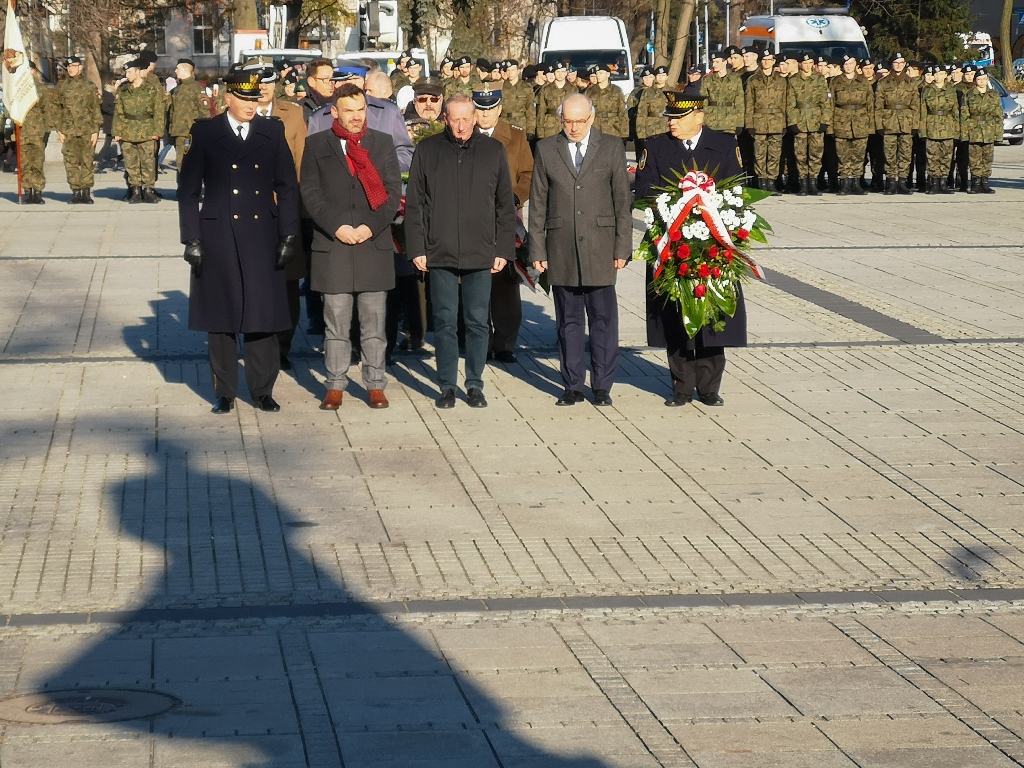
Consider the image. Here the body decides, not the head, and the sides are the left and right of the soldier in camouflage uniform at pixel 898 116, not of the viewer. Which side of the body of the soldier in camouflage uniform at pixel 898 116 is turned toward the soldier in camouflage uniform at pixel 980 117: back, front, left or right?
left

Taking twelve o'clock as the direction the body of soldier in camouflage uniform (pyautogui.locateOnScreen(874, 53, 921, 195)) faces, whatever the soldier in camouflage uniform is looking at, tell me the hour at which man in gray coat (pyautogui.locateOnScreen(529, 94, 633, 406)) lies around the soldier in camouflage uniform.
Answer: The man in gray coat is roughly at 12 o'clock from the soldier in camouflage uniform.

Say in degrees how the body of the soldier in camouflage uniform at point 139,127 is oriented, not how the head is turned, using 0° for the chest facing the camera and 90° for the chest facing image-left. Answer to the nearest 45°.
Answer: approximately 0°

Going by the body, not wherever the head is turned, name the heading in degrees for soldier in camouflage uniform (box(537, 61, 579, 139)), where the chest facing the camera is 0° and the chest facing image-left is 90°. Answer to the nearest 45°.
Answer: approximately 0°

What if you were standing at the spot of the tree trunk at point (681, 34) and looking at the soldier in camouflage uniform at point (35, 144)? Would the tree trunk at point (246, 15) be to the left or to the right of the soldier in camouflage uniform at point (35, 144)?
right

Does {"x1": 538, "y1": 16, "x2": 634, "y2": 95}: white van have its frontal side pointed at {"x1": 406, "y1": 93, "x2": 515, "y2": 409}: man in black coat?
yes

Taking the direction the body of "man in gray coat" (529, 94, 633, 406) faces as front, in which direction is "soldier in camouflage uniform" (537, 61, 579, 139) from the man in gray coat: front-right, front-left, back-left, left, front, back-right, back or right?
back
